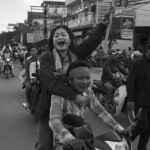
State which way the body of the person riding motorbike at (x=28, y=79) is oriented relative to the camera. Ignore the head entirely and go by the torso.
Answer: toward the camera

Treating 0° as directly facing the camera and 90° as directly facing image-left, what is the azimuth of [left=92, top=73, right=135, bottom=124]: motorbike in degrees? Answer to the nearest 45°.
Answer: approximately 315°

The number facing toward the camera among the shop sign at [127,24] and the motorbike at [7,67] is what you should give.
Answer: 2

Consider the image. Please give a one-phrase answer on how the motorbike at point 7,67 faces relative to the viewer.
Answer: facing the viewer

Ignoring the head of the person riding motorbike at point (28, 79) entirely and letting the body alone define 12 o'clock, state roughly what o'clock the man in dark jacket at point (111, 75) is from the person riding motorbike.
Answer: The man in dark jacket is roughly at 9 o'clock from the person riding motorbike.

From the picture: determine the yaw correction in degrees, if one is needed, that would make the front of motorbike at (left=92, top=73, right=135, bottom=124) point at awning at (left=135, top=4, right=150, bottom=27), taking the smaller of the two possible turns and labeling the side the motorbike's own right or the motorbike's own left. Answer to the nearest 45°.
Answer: approximately 135° to the motorbike's own left

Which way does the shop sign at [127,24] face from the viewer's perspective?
toward the camera

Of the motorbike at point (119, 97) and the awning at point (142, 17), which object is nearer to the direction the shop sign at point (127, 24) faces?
the motorbike

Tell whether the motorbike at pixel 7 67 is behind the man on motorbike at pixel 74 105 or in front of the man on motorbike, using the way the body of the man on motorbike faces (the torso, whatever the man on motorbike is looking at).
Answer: behind

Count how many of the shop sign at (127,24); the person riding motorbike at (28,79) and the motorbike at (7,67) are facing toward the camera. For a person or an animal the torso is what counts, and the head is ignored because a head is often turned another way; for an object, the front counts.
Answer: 3

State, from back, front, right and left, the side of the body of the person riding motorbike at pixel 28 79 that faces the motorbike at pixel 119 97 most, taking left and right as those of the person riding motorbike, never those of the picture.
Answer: left

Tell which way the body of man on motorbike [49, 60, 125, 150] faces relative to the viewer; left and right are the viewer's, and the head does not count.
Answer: facing the viewer and to the right of the viewer
